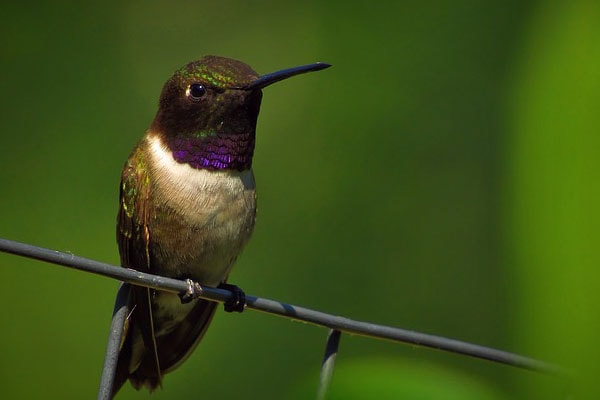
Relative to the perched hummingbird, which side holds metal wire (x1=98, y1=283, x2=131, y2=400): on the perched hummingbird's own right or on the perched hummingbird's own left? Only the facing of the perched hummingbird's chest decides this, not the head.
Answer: on the perched hummingbird's own right

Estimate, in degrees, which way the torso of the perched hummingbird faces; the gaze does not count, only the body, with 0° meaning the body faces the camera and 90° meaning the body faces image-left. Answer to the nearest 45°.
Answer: approximately 315°
